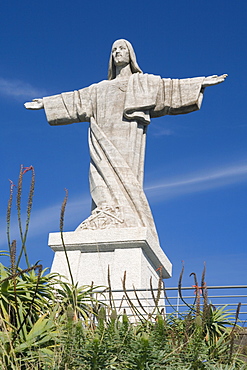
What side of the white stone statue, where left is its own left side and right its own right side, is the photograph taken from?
front
